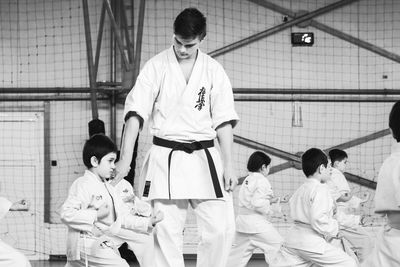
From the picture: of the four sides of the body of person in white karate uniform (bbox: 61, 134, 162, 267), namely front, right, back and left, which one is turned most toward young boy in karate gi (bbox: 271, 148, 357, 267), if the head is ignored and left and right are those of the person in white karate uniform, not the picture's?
left

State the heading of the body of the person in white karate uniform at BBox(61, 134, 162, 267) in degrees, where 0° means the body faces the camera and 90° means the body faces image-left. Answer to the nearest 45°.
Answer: approximately 315°

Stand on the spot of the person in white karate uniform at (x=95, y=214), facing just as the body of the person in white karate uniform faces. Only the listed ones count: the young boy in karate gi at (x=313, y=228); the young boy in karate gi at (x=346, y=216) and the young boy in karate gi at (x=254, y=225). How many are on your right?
0

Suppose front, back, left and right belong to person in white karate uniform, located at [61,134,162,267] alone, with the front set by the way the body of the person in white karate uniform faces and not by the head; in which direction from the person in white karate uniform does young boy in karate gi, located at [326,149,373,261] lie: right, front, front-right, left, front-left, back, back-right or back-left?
left

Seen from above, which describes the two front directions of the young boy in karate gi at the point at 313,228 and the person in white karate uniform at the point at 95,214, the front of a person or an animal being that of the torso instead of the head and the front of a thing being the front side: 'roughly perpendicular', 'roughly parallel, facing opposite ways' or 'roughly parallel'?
roughly perpendicular

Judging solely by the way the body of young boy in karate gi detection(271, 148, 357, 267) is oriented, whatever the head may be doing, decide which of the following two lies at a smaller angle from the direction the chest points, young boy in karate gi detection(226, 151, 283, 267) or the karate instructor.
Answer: the young boy in karate gi

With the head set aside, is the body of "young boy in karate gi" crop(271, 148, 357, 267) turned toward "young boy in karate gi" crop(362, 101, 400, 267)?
no

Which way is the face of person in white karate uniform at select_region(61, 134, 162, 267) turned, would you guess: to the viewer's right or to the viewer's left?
to the viewer's right

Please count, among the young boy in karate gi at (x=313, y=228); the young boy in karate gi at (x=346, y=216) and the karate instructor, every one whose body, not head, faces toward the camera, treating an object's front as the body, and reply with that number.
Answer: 1
